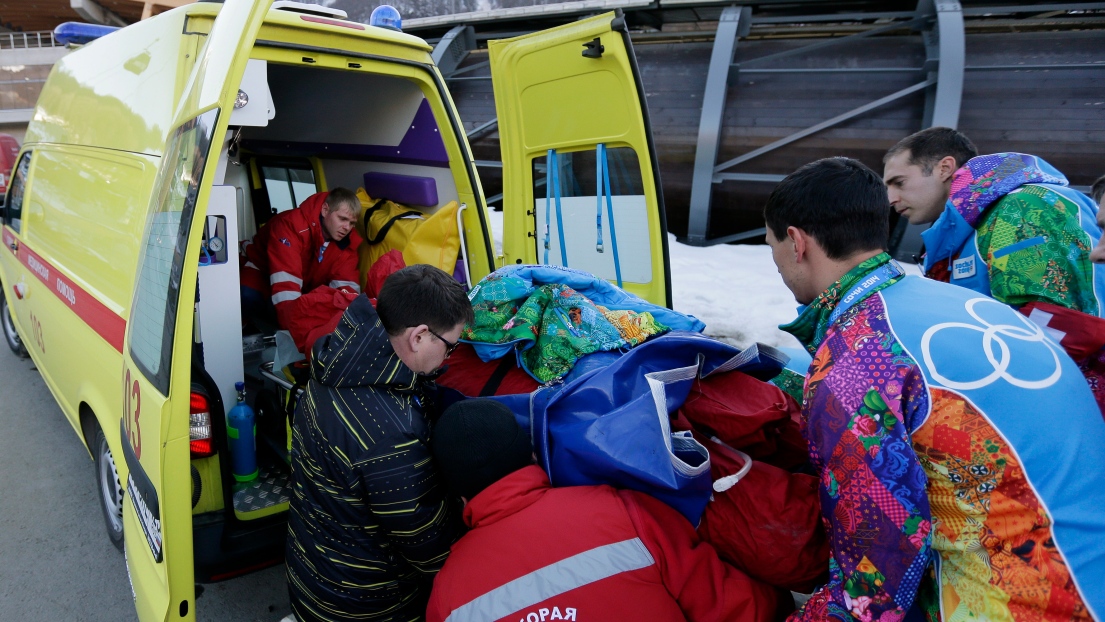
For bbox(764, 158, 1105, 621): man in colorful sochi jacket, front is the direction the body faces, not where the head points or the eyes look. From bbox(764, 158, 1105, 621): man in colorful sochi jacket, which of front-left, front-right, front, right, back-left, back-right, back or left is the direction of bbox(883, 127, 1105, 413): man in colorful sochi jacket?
front-right

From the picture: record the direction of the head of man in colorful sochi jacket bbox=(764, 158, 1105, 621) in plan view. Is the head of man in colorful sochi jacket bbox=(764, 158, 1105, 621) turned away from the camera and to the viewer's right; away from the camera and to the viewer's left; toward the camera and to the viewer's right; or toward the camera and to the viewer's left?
away from the camera and to the viewer's left

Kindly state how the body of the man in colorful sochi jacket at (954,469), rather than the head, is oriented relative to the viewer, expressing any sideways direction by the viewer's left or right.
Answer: facing away from the viewer and to the left of the viewer

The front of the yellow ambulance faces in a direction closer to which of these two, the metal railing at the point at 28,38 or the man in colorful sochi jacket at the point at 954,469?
the metal railing

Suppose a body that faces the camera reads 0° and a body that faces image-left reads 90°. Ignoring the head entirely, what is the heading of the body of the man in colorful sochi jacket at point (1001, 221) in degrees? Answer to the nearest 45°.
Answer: approximately 90°

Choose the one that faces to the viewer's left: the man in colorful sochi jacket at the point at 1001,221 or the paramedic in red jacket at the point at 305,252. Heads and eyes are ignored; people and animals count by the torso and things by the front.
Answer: the man in colorful sochi jacket

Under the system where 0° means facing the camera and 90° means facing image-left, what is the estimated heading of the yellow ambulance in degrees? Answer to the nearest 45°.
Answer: approximately 135°

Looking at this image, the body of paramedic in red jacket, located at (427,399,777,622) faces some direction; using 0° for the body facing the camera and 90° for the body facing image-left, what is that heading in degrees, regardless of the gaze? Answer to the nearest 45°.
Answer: approximately 180°

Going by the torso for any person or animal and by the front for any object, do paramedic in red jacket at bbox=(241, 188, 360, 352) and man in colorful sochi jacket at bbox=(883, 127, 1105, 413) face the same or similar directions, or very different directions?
very different directions

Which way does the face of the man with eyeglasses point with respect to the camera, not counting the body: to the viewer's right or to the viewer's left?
to the viewer's right

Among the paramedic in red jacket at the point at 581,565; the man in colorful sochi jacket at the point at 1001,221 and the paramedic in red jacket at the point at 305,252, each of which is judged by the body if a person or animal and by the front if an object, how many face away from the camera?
1

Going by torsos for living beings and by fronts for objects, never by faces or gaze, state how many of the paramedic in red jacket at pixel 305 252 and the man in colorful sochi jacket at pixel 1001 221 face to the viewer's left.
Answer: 1

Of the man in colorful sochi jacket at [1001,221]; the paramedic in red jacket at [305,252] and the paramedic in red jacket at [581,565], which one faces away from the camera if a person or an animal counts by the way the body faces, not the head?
the paramedic in red jacket at [581,565]

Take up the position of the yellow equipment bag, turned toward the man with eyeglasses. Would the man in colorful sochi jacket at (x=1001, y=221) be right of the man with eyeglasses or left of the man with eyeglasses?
left

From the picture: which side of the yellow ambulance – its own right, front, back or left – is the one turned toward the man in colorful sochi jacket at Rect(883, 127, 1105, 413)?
back

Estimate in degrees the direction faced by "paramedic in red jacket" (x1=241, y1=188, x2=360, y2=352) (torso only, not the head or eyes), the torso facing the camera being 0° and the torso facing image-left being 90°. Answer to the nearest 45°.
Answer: approximately 315°
